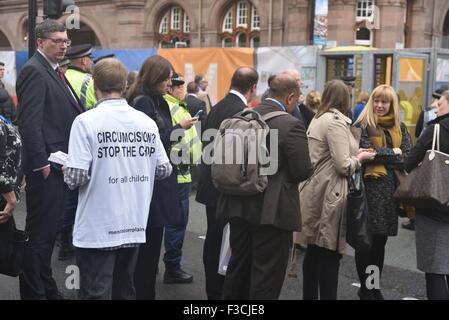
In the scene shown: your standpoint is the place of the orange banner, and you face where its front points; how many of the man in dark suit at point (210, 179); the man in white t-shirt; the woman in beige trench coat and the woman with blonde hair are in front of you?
4

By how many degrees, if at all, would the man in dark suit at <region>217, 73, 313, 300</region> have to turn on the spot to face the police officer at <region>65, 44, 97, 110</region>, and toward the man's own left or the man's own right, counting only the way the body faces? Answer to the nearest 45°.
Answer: approximately 90° to the man's own left

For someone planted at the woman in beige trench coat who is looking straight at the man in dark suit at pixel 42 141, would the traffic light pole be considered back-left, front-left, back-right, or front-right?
front-right

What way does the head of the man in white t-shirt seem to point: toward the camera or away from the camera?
away from the camera

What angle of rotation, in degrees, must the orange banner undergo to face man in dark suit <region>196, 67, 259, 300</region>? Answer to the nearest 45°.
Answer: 0° — it already faces them

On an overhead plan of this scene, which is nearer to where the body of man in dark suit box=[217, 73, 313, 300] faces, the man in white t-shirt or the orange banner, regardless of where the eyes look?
the orange banner

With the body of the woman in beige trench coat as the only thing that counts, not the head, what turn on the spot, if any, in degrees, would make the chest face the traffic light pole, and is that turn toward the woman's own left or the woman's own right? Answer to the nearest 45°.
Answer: approximately 90° to the woman's own left

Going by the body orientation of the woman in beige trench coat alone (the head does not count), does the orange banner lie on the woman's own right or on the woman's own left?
on the woman's own left

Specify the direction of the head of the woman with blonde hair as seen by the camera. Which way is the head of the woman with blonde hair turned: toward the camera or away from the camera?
toward the camera

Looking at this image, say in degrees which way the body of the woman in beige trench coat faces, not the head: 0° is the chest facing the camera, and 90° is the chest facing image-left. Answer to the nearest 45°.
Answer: approximately 225°

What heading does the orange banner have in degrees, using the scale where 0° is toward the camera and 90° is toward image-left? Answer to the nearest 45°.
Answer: approximately 0°

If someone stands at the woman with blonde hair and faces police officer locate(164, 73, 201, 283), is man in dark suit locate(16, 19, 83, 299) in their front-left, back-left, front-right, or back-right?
front-left

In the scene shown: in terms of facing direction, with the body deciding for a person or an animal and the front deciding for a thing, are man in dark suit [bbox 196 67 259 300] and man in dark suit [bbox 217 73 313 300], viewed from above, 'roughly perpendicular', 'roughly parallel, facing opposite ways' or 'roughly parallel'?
roughly parallel

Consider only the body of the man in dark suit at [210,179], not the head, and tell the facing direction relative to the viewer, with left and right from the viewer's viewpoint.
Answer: facing away from the viewer and to the right of the viewer

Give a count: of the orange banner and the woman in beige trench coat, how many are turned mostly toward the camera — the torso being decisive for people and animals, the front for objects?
1

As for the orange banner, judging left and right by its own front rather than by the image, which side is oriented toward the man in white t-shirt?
front
